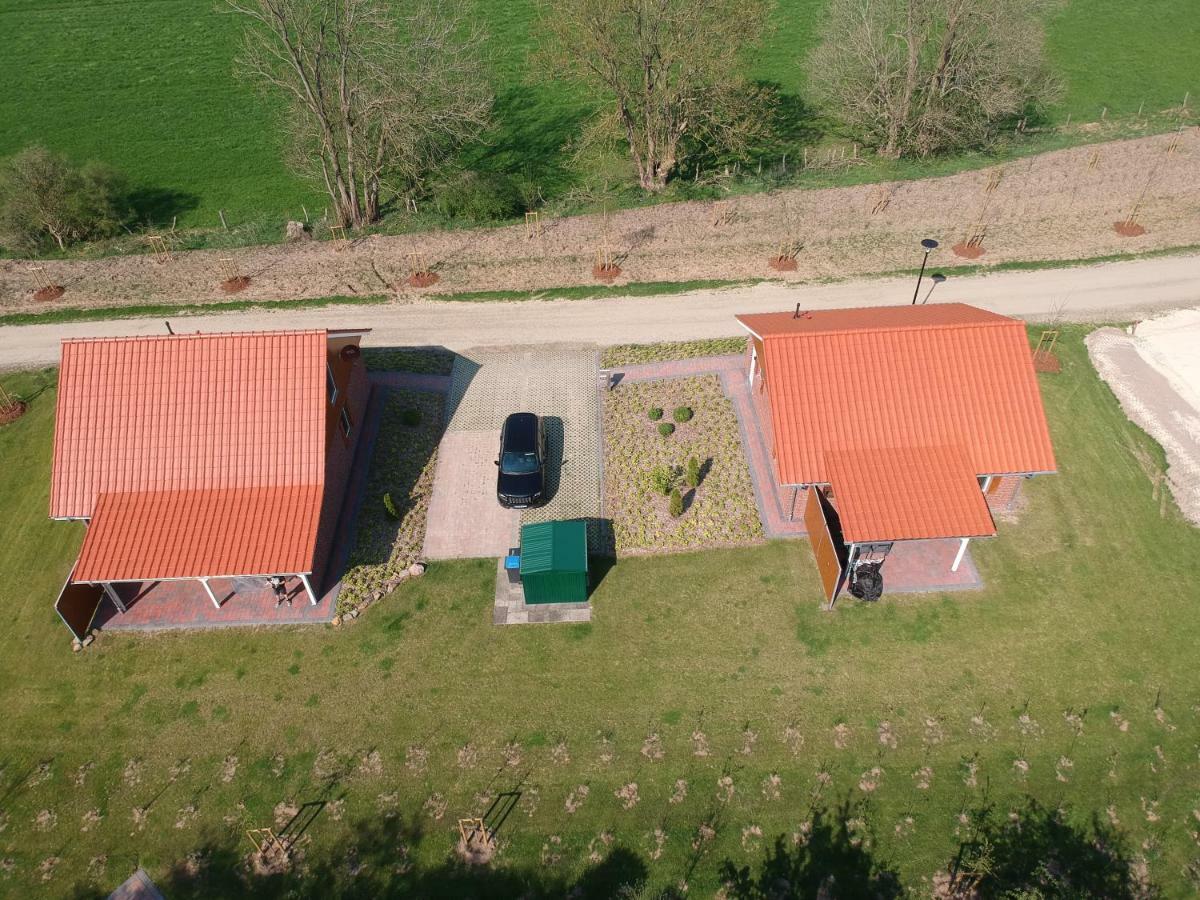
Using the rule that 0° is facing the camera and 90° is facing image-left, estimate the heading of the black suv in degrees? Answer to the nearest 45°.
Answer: approximately 0°

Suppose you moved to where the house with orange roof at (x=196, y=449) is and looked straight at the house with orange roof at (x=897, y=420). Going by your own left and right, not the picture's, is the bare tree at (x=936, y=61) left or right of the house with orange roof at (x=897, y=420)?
left
